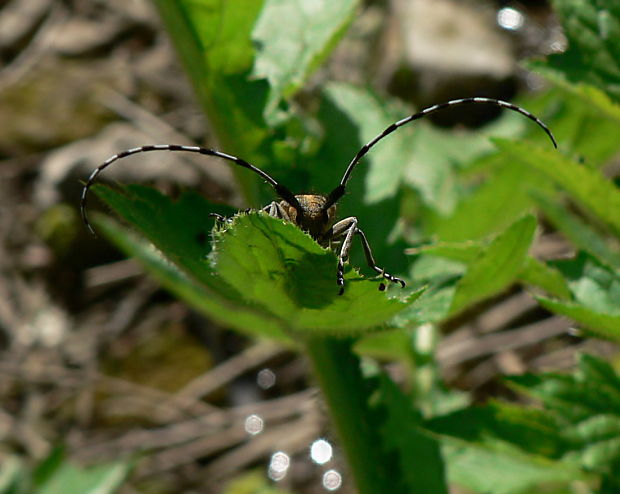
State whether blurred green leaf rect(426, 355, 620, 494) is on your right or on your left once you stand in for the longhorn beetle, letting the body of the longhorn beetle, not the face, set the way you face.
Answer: on your left

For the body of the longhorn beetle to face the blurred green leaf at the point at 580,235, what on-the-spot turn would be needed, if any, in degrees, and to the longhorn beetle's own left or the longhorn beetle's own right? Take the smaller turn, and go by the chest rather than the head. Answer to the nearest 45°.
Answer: approximately 90° to the longhorn beetle's own left

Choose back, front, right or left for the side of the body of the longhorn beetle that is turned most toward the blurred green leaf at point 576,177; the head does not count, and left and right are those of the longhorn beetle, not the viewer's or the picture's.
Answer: left

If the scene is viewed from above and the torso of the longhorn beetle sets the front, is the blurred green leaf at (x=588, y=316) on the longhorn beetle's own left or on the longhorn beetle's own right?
on the longhorn beetle's own left

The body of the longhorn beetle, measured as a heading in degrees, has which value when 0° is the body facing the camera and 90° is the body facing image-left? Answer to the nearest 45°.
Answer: approximately 0°

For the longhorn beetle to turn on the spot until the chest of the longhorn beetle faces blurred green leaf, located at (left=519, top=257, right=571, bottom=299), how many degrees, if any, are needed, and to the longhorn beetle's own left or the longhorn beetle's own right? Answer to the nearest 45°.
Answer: approximately 90° to the longhorn beetle's own left
